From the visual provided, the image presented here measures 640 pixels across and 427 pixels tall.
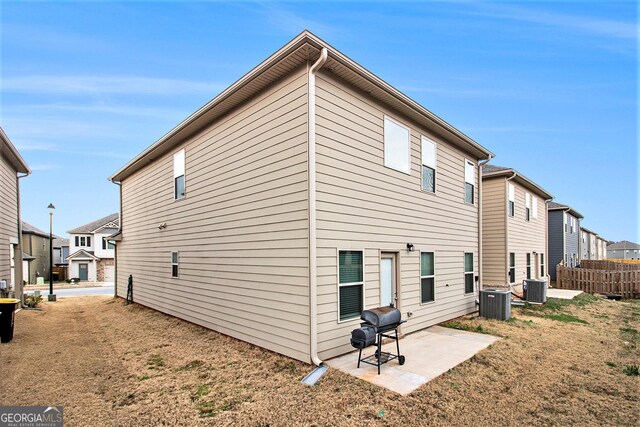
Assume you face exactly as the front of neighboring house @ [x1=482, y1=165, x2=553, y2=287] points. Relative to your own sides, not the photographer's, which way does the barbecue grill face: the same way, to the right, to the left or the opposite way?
the opposite way

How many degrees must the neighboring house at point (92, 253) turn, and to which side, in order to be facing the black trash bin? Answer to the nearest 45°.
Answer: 0° — it already faces it

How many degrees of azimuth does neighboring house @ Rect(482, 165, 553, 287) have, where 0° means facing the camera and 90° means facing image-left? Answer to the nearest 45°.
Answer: approximately 135°

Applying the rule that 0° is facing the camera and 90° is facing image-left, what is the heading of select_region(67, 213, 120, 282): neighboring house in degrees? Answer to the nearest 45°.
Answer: approximately 0°

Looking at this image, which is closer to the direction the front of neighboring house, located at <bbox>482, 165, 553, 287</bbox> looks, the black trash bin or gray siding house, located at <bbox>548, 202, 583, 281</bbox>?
the gray siding house

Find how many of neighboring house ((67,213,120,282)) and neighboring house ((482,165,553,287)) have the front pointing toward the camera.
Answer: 1
